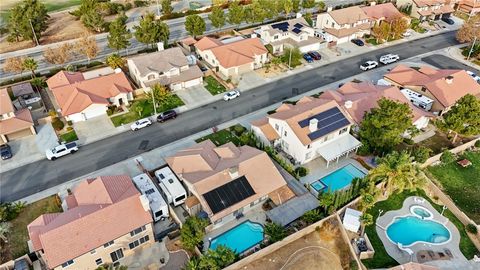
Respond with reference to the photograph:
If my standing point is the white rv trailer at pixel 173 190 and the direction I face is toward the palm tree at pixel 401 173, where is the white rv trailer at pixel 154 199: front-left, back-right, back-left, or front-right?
back-right

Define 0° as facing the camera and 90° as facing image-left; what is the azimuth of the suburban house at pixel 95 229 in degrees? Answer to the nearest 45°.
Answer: approximately 135°

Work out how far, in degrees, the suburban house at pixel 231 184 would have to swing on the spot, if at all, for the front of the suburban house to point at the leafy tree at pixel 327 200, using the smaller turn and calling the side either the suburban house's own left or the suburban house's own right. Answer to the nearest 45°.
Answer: approximately 135° to the suburban house's own right

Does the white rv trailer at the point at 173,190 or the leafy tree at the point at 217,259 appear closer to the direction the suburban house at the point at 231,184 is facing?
the white rv trailer

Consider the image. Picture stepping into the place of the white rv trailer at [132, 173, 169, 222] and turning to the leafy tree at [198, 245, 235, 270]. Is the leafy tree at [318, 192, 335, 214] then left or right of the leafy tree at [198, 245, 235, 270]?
left

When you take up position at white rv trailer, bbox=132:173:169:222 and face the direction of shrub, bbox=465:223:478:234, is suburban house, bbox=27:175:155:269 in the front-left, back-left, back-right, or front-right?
back-right

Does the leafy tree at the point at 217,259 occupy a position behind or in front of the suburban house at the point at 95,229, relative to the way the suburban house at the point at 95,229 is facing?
behind

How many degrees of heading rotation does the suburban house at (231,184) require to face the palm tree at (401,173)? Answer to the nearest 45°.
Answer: approximately 135° to its right

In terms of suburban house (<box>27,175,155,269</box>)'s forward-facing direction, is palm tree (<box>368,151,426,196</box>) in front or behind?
behind

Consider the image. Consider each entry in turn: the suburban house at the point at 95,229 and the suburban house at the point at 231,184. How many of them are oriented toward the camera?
0

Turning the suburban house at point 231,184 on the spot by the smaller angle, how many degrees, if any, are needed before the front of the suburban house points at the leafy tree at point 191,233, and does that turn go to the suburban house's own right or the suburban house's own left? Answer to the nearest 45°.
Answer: approximately 90° to the suburban house's own left

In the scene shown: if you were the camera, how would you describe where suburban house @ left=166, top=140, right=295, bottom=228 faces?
facing away from the viewer and to the left of the viewer

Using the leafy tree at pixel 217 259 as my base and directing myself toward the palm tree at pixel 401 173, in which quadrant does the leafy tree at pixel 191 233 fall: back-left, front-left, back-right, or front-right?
back-left

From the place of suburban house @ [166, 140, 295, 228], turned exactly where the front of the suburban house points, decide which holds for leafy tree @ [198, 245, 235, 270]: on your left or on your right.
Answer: on your left

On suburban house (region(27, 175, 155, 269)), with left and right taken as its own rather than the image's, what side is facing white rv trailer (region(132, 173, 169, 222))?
right
